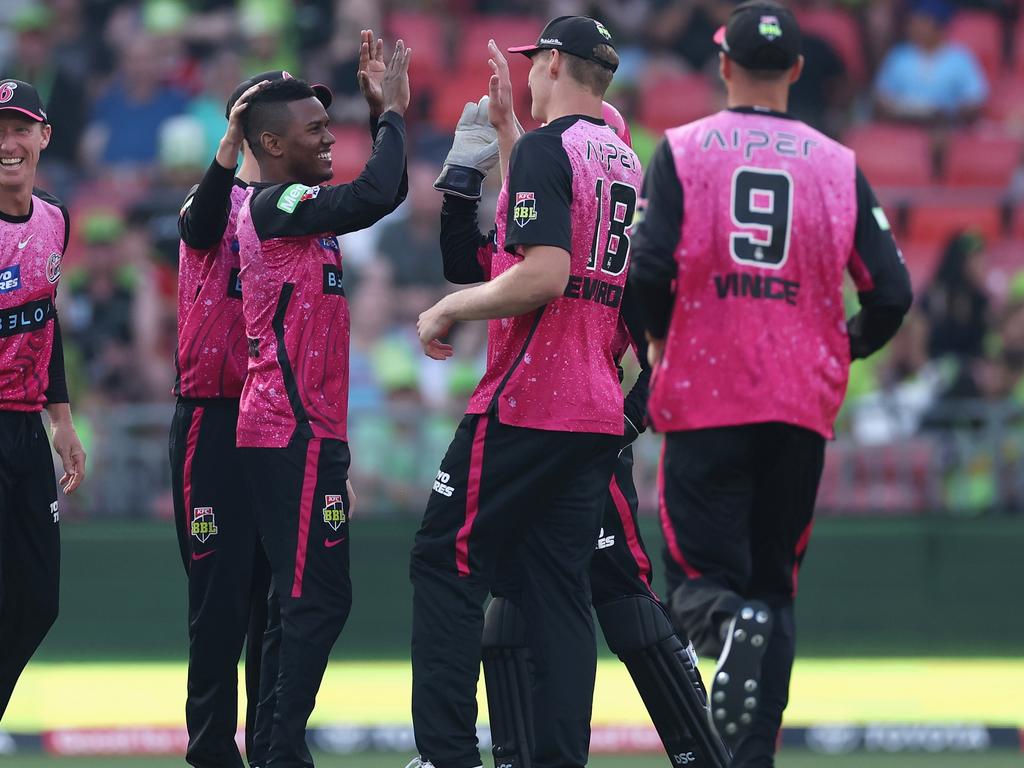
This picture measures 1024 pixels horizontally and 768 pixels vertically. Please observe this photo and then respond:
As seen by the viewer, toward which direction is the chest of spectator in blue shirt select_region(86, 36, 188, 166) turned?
toward the camera

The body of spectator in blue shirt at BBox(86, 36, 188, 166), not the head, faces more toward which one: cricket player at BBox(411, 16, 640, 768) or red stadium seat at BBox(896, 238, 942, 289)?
the cricket player

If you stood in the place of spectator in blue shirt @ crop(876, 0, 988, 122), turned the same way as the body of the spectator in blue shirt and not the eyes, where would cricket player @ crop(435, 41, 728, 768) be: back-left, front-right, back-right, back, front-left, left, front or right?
front

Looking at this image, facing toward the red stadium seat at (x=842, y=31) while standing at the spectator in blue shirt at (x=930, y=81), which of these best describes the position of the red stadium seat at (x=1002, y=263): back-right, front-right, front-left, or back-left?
back-left

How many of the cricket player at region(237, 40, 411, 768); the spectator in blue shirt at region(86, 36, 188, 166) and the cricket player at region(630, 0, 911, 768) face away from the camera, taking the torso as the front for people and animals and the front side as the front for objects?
1

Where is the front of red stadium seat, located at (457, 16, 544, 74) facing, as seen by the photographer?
facing the viewer

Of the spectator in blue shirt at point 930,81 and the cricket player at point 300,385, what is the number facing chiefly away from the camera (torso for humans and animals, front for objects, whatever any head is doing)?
0

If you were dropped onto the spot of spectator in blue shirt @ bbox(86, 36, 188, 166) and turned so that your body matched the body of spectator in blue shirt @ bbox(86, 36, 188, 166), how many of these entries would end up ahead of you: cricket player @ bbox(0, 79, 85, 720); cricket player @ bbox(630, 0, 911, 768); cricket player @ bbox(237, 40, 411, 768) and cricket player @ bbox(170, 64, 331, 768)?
4

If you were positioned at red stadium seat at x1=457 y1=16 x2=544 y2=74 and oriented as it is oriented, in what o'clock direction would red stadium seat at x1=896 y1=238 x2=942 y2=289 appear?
red stadium seat at x1=896 y1=238 x2=942 y2=289 is roughly at 10 o'clock from red stadium seat at x1=457 y1=16 x2=544 y2=74.

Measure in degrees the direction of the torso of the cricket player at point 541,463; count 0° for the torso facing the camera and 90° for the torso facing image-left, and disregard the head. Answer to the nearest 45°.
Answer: approximately 135°

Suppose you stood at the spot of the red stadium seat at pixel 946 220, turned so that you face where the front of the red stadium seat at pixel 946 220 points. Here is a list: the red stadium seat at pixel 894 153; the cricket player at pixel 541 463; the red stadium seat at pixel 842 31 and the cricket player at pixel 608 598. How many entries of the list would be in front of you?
2

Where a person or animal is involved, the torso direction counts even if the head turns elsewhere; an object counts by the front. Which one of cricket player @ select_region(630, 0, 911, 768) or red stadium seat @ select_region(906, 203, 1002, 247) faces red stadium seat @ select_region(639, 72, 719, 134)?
the cricket player

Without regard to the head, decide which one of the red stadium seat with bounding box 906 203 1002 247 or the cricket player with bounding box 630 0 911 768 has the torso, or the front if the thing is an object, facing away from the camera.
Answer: the cricket player

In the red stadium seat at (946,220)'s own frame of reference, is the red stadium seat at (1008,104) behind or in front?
behind

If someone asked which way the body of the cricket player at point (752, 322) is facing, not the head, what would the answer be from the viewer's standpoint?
away from the camera
